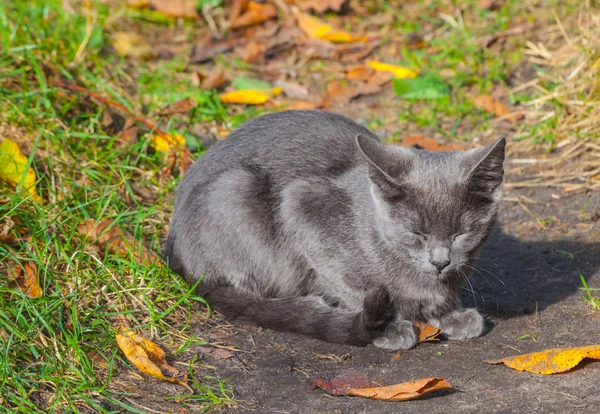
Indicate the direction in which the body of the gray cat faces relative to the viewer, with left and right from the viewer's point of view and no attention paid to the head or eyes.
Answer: facing the viewer and to the right of the viewer

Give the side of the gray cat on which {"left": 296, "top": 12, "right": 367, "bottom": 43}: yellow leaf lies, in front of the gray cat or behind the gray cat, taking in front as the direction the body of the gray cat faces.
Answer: behind

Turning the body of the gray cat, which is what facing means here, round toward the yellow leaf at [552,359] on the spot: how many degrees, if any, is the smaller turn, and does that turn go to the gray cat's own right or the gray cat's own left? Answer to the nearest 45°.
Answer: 0° — it already faces it

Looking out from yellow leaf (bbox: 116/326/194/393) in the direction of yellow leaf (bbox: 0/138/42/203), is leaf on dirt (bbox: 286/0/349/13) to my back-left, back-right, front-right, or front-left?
front-right

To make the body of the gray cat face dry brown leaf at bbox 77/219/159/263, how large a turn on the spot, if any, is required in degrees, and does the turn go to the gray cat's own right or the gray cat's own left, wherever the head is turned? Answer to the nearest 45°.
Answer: approximately 135° to the gray cat's own right

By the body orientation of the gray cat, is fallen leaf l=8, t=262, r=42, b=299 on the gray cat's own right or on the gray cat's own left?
on the gray cat's own right

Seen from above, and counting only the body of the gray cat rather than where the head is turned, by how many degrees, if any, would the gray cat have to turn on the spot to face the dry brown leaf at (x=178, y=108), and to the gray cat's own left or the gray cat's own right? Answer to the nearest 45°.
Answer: approximately 180°

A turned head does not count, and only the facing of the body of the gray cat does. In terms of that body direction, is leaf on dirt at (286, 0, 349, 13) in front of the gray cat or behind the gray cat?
behind

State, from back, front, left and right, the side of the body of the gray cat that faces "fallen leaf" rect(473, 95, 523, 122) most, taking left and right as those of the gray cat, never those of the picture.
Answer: left

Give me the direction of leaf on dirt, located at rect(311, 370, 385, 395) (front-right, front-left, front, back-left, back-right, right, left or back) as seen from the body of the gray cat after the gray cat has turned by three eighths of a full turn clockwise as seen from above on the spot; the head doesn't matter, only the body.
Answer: left

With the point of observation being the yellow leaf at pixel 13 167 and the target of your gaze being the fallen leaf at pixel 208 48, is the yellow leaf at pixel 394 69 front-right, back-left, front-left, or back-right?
front-right

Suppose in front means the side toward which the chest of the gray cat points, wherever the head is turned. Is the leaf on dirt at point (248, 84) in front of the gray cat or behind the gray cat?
behind

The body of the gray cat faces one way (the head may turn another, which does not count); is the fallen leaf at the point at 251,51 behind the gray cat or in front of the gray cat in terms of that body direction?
behind

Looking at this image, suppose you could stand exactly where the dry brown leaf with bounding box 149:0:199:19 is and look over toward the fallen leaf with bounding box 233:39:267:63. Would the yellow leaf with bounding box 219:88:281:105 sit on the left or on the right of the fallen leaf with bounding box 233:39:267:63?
right

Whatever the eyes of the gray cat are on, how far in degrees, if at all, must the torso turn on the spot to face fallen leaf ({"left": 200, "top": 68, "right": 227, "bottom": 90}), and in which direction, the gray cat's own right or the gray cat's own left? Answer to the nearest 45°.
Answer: approximately 135° to the gray cat's own left

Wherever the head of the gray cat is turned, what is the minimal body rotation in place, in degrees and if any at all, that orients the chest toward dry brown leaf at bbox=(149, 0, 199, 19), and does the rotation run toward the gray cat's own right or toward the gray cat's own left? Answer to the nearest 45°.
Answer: approximately 135° to the gray cat's own left
